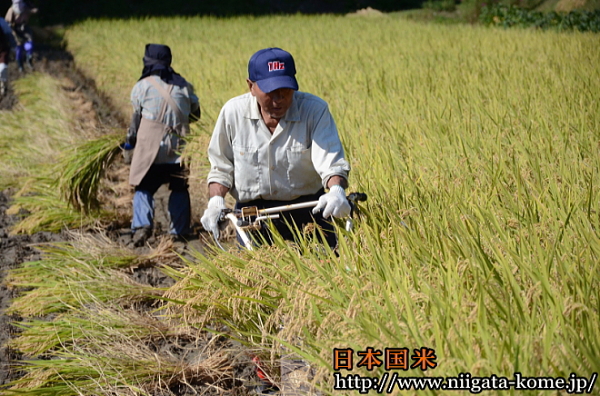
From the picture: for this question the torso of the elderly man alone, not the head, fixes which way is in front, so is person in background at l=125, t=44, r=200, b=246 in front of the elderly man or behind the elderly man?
behind

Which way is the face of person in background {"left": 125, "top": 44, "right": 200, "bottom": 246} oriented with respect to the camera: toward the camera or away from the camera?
away from the camera

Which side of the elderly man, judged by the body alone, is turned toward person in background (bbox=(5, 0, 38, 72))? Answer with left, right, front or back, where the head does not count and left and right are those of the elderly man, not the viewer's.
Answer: back

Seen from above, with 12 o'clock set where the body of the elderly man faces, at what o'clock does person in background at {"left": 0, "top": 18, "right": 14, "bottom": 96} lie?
The person in background is roughly at 5 o'clock from the elderly man.

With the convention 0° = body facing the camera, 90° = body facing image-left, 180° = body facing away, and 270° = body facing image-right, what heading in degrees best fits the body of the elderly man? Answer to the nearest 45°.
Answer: approximately 0°
